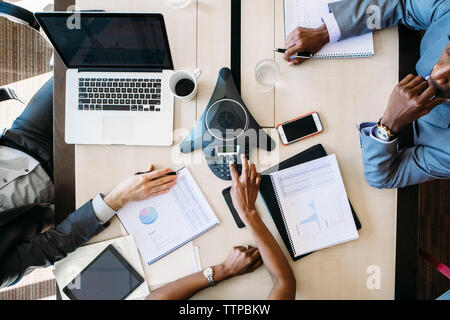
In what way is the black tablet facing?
toward the camera

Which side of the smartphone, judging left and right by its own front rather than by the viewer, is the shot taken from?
front
